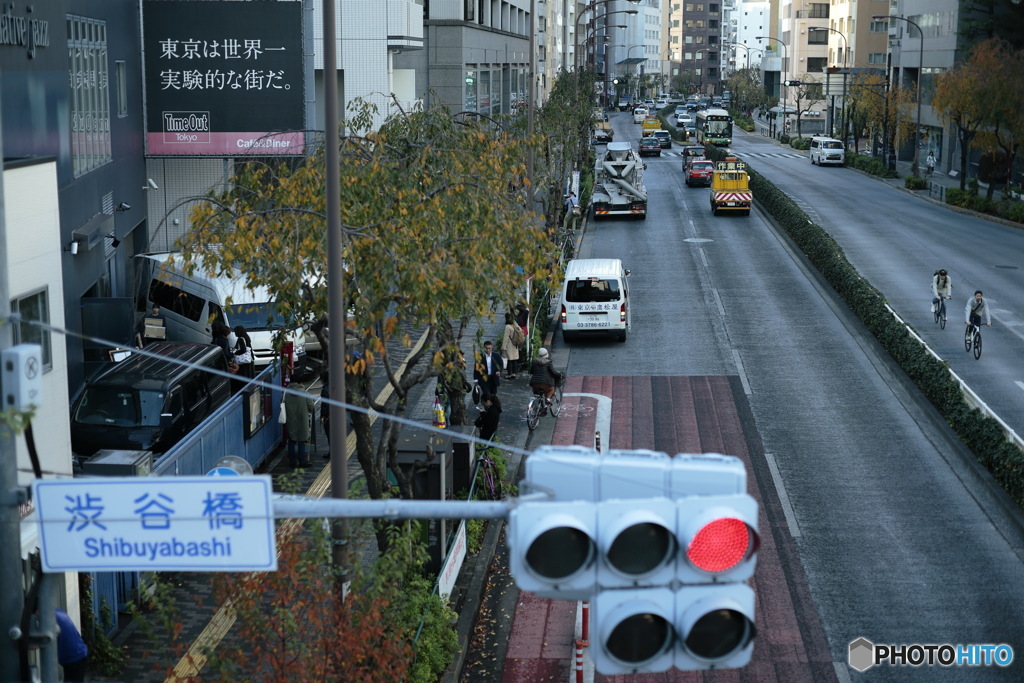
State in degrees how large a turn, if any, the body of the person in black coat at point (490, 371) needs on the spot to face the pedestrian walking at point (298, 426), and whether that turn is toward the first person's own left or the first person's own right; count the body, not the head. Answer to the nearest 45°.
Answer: approximately 45° to the first person's own right

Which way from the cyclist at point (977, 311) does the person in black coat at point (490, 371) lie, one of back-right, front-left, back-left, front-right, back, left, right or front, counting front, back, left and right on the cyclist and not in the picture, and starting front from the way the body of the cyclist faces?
front-right

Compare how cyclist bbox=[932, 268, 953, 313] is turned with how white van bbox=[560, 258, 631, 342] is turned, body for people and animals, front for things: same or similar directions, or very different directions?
very different directions

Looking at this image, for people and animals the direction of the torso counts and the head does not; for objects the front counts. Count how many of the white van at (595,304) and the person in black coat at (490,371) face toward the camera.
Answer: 1

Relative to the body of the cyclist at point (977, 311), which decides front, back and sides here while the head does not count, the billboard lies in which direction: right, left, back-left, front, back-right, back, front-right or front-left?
right

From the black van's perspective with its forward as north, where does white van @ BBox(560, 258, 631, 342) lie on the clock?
The white van is roughly at 6 o'clock from the black van.

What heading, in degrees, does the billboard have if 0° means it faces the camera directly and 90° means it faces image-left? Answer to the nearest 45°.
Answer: approximately 0°

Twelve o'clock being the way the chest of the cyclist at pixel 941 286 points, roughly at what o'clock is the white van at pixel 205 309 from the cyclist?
The white van is roughly at 2 o'clock from the cyclist.

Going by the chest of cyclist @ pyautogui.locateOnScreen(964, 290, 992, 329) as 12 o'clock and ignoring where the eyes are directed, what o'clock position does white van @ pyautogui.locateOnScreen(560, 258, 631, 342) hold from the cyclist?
The white van is roughly at 3 o'clock from the cyclist.

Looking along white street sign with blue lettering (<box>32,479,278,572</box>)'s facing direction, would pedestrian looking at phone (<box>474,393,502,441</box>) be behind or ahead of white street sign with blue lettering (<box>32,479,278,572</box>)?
behind

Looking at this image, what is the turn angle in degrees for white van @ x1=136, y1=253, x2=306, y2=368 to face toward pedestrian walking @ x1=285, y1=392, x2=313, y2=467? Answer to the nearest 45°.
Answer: approximately 45° to its right
